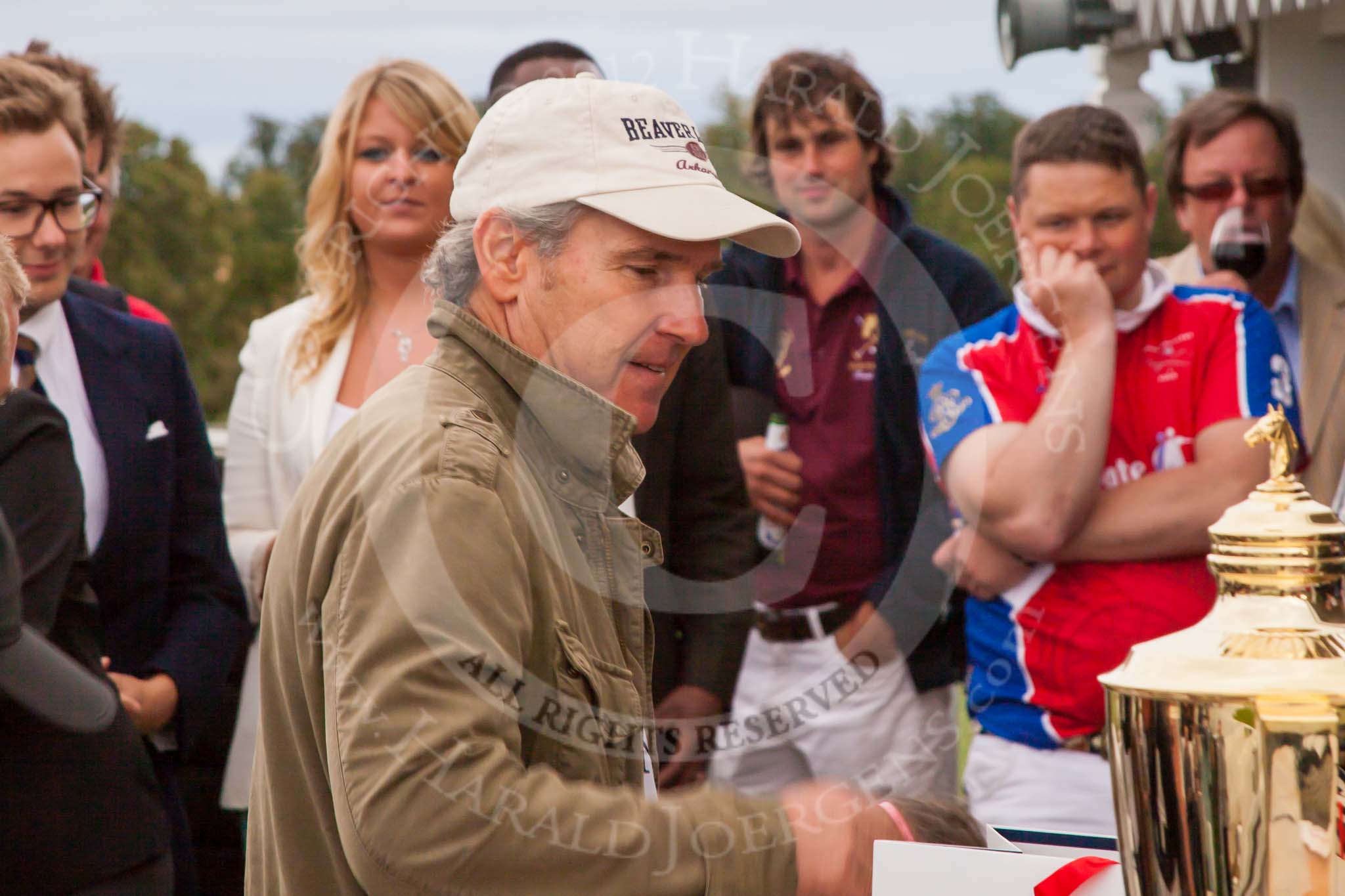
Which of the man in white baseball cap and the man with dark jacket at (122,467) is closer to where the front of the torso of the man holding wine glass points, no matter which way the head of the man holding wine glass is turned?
the man in white baseball cap

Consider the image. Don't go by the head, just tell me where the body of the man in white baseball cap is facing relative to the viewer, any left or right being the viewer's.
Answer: facing to the right of the viewer

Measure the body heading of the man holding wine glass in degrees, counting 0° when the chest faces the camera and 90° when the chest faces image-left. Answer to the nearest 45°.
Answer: approximately 0°

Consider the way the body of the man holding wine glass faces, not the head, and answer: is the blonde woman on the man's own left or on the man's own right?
on the man's own right

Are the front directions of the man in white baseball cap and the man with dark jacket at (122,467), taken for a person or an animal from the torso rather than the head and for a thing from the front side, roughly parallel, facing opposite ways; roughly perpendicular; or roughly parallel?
roughly perpendicular

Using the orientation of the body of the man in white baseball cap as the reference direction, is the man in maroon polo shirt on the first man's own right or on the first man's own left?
on the first man's own left
